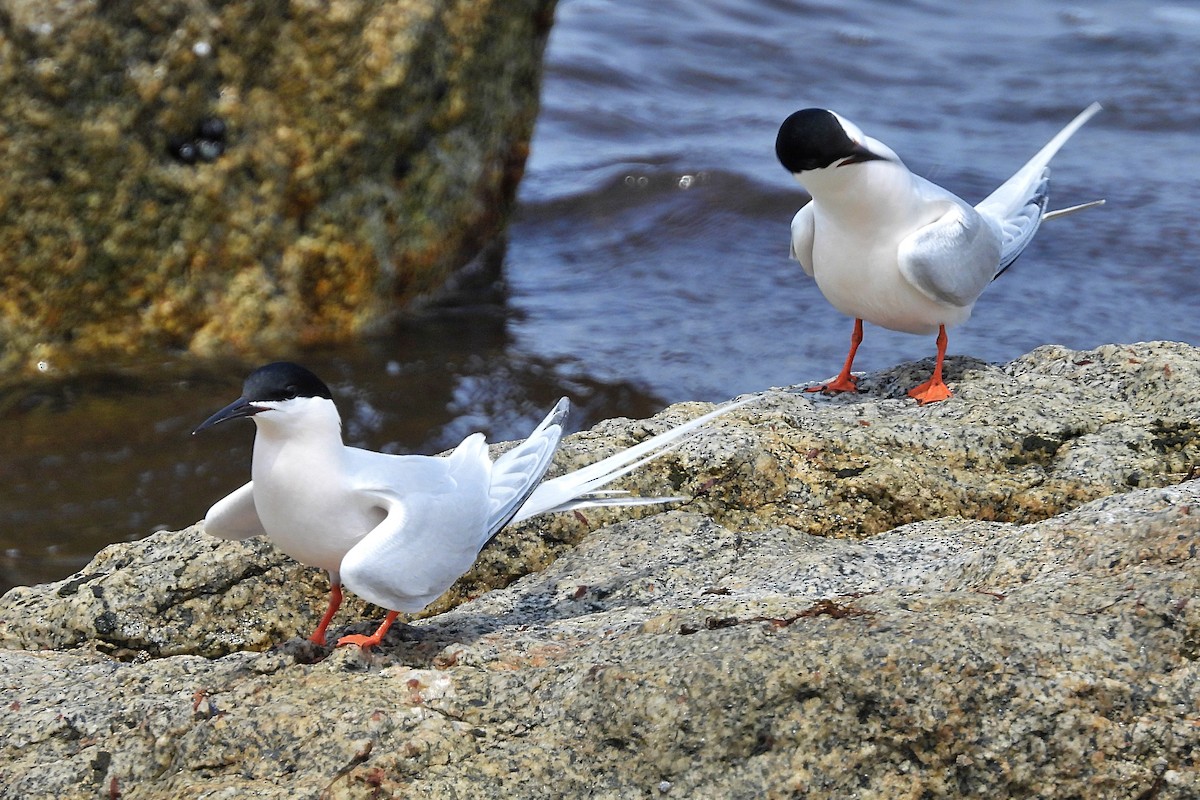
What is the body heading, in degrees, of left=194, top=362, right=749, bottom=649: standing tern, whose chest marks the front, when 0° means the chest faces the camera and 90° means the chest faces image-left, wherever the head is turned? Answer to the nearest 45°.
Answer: approximately 45°

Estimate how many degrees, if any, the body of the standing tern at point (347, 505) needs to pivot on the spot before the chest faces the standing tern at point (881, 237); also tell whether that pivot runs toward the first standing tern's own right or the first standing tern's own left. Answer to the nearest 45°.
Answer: approximately 180°

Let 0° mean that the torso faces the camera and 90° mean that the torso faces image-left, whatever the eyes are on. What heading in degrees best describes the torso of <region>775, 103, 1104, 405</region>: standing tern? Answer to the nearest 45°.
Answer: approximately 45°

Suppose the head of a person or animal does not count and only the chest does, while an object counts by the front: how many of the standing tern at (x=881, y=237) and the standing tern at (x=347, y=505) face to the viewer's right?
0

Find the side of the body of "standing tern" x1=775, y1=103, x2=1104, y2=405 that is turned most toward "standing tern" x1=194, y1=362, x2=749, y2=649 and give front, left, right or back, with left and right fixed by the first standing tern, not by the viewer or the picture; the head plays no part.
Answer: front
